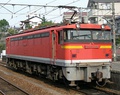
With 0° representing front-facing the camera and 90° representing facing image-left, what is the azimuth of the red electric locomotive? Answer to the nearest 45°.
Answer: approximately 315°
